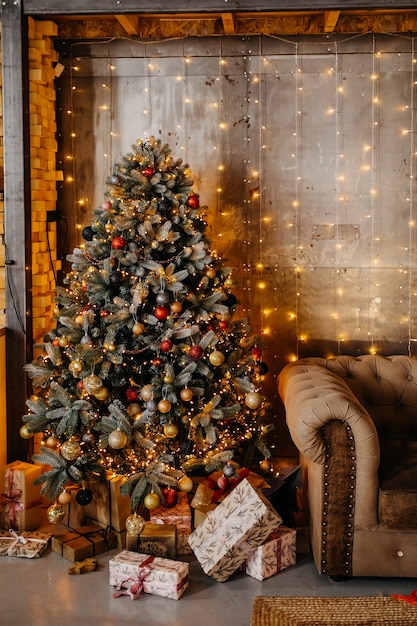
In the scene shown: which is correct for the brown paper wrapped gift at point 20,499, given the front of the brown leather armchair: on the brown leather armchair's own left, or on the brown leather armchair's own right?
on the brown leather armchair's own right

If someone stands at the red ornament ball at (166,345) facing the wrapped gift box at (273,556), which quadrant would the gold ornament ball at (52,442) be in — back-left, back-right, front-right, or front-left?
back-right

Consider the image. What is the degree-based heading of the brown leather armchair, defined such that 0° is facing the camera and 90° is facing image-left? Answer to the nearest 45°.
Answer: approximately 0°

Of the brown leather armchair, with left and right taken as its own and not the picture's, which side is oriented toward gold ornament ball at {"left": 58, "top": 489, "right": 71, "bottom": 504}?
right

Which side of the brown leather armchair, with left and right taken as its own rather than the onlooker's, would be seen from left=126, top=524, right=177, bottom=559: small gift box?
right

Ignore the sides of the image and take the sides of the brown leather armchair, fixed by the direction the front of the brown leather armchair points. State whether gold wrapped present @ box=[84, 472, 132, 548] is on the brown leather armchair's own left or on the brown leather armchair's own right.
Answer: on the brown leather armchair's own right

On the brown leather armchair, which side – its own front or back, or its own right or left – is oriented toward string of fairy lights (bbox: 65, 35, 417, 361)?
back

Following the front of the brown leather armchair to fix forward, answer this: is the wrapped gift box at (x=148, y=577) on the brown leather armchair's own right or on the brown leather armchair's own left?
on the brown leather armchair's own right
